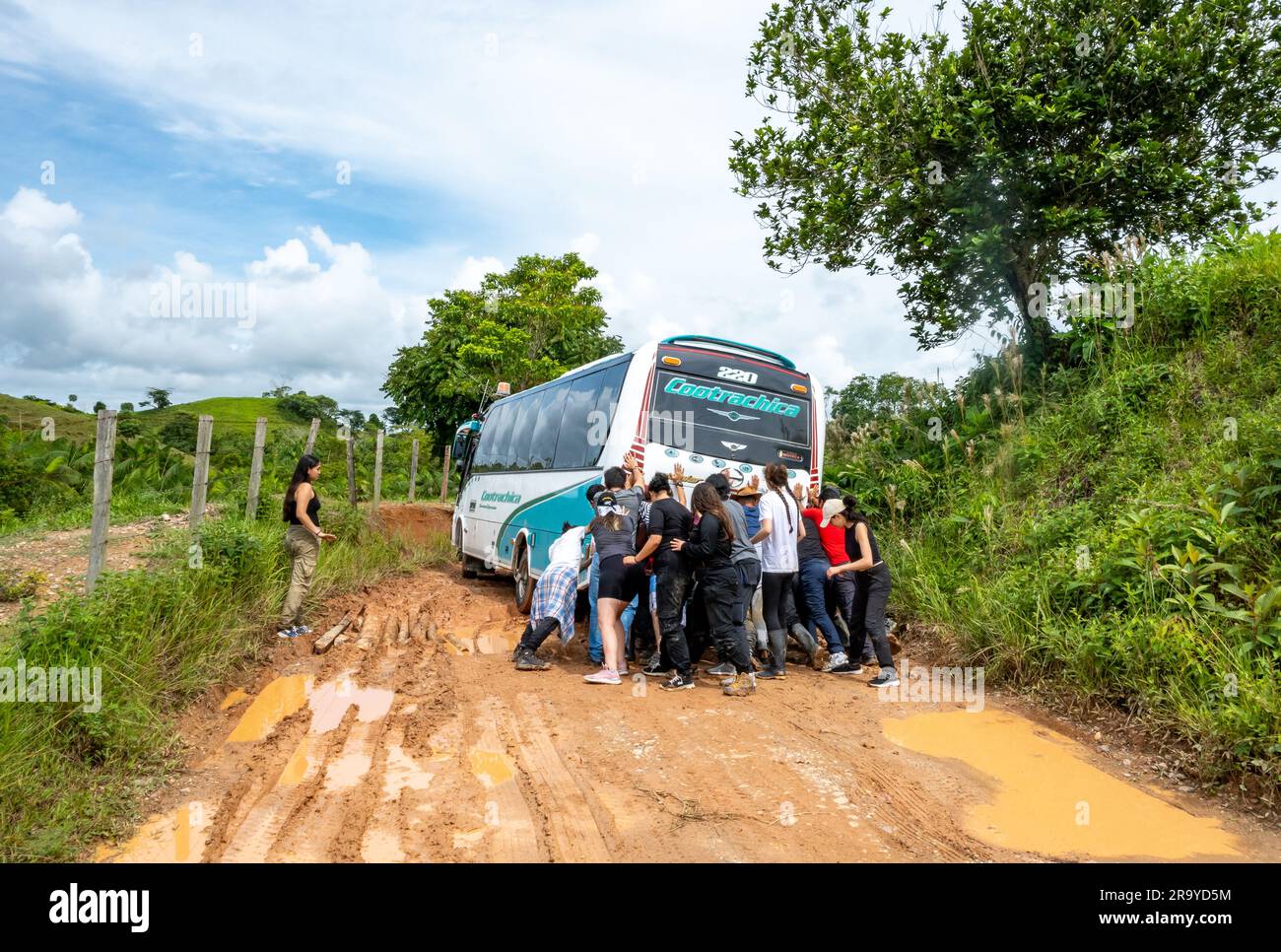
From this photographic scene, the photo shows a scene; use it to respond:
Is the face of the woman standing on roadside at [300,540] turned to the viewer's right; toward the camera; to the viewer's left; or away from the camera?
to the viewer's right

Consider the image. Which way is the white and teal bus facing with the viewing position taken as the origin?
facing away from the viewer and to the left of the viewer

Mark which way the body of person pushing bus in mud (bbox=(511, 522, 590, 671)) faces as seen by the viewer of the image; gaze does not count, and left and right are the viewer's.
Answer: facing away from the viewer and to the right of the viewer

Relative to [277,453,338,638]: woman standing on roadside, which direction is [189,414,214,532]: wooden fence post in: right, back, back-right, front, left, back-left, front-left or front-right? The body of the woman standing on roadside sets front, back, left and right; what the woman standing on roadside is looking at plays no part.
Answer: back-left

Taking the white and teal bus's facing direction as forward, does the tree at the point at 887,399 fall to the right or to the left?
on its right

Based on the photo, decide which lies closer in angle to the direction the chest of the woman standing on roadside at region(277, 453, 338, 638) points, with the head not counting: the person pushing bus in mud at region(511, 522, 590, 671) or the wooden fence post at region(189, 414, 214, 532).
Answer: the person pushing bus in mud

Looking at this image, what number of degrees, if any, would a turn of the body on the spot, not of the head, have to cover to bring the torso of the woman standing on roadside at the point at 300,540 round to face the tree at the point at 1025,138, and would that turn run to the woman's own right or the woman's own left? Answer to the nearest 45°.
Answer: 0° — they already face it

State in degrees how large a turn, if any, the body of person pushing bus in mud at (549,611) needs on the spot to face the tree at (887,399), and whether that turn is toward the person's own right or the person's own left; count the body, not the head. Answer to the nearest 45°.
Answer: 0° — they already face it

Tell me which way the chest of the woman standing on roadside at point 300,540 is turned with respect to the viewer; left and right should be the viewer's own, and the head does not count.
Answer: facing to the right of the viewer

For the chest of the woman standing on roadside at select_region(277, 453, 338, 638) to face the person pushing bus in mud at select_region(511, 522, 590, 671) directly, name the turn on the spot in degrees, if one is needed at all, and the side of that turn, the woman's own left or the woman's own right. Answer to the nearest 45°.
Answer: approximately 45° to the woman's own right

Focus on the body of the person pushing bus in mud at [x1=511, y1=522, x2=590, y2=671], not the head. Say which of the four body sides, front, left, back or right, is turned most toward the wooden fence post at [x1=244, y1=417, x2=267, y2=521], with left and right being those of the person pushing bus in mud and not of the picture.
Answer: left

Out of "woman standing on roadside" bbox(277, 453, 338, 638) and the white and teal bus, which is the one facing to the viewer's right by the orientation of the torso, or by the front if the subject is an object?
the woman standing on roadside

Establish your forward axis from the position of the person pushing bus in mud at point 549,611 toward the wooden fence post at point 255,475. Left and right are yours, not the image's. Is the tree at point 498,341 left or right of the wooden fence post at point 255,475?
right

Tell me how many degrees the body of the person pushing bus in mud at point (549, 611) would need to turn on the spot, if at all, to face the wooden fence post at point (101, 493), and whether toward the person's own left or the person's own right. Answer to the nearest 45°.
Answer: approximately 135° to the person's own left

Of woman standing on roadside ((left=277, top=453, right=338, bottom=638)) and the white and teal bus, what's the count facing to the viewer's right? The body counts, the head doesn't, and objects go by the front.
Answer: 1
